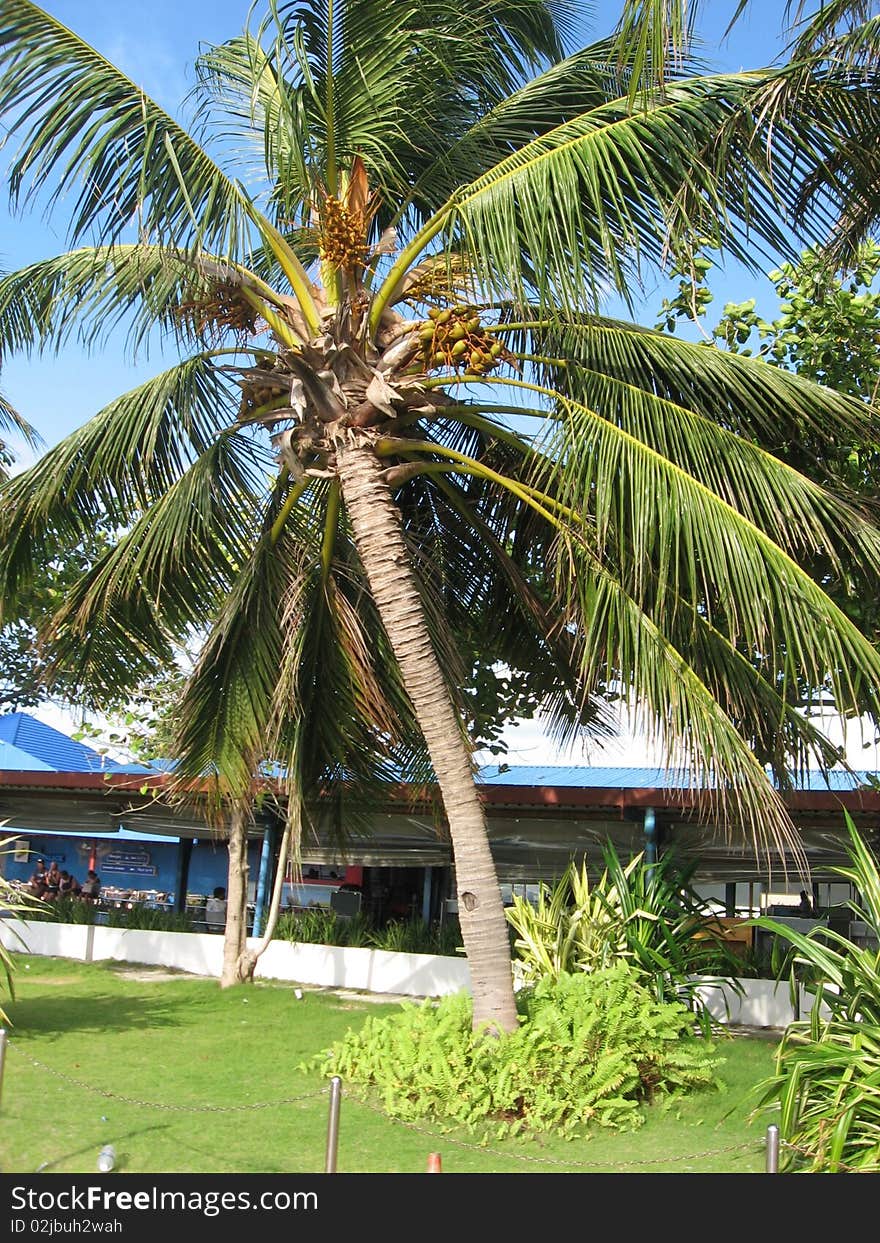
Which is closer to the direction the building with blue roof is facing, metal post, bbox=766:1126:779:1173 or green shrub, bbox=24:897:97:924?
the metal post

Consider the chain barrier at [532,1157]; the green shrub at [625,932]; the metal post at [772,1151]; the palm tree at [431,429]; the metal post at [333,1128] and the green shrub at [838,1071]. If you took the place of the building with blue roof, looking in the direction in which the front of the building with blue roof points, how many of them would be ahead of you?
6

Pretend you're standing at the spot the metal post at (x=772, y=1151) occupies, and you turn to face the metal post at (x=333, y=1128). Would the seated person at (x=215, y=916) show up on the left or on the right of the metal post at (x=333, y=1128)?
right

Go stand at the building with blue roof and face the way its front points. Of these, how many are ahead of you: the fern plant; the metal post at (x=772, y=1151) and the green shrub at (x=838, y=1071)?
3

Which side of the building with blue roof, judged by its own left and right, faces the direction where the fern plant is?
front

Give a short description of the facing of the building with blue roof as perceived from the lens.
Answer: facing the viewer

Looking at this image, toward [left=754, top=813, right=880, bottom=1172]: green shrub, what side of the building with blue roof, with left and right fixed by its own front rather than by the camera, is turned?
front

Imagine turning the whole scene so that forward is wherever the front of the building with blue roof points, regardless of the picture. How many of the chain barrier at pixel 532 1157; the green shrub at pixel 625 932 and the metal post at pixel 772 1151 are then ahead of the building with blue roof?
3

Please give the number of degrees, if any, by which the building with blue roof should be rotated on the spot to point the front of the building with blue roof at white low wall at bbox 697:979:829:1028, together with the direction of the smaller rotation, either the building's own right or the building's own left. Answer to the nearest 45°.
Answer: approximately 45° to the building's own left

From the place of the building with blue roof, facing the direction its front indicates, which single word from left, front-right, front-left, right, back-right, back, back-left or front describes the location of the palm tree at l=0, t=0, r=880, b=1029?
front

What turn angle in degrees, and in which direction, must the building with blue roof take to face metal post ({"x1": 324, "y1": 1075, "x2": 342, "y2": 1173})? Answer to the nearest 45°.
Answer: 0° — it already faces it

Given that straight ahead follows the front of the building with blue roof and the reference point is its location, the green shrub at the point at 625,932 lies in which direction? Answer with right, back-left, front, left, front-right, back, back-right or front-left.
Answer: front

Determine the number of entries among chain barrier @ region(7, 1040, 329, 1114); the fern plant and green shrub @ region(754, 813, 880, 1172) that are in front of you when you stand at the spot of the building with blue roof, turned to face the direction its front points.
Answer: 3

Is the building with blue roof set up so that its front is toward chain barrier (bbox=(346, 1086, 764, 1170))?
yes
